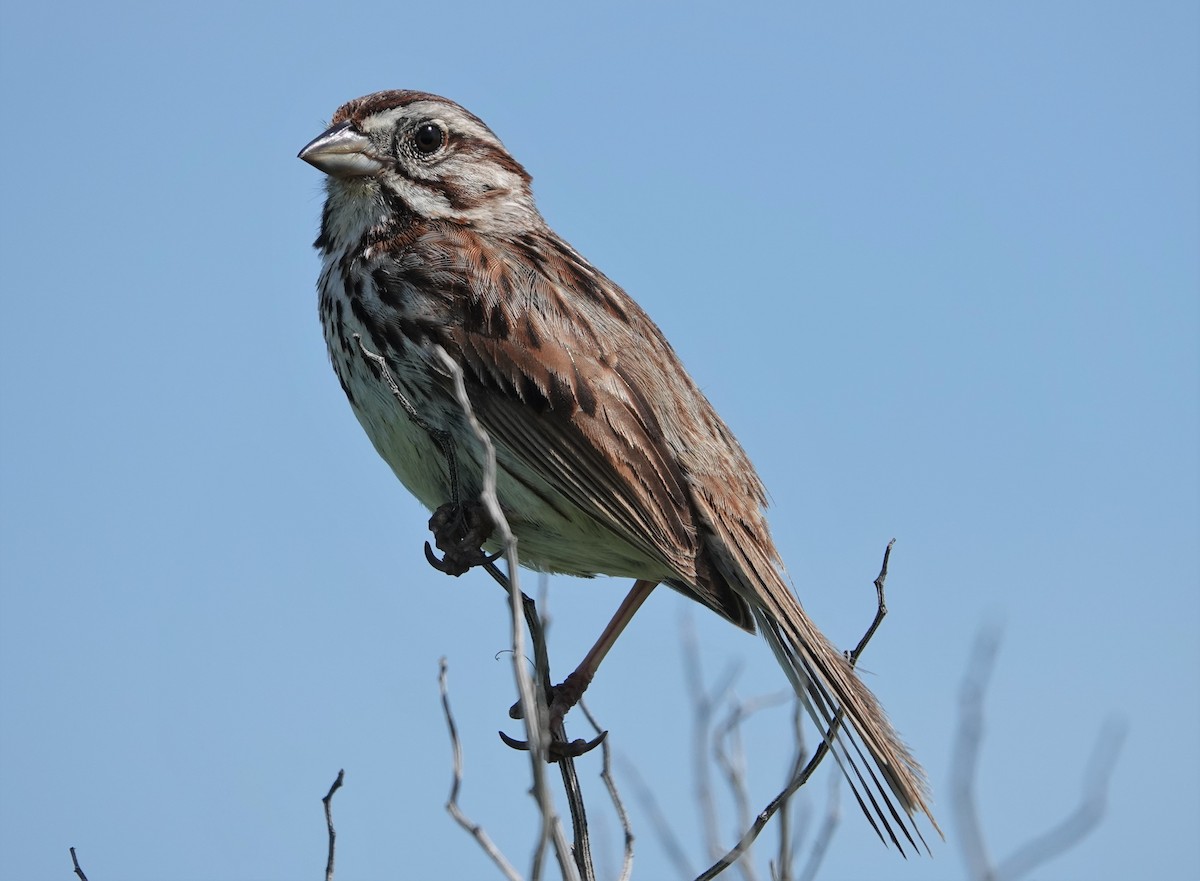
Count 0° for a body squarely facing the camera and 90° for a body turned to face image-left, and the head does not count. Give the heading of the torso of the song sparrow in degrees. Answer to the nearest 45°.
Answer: approximately 90°
